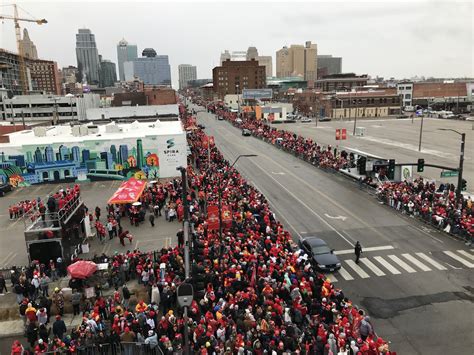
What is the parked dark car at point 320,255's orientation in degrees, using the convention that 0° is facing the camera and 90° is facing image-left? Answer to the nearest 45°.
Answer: approximately 315°

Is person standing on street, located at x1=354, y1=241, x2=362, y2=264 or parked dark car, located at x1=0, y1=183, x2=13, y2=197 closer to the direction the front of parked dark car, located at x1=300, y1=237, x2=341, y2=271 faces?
the person standing on street

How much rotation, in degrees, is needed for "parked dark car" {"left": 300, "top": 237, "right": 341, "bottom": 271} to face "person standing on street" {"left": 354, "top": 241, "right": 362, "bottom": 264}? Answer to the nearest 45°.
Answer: approximately 90° to its left

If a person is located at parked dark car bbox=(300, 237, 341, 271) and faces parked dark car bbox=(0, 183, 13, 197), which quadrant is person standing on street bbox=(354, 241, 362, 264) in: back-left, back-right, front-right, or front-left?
back-right

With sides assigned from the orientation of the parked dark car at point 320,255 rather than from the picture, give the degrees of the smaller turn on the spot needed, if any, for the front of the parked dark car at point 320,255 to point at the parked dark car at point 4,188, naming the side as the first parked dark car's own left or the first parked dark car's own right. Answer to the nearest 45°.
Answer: approximately 135° to the first parked dark car's own right
